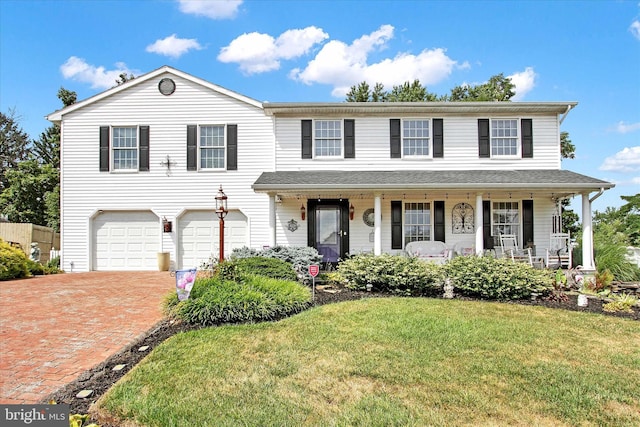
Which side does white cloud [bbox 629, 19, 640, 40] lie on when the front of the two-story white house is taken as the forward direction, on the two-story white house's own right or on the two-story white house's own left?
on the two-story white house's own left

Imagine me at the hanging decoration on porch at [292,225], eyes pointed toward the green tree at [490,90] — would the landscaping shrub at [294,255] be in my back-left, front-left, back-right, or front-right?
back-right

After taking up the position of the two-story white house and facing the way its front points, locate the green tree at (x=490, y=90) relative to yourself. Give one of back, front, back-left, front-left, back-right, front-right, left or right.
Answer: back-left

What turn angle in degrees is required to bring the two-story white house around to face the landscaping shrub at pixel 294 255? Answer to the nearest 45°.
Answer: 0° — it already faces it

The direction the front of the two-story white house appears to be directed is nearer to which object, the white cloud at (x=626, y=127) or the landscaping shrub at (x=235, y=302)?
the landscaping shrub

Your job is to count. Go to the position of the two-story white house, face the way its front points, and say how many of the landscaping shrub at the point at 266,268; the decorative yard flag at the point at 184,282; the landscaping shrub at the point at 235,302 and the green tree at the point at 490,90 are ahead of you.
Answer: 3

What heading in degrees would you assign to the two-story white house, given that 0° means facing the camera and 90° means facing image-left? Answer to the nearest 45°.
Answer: approximately 0°

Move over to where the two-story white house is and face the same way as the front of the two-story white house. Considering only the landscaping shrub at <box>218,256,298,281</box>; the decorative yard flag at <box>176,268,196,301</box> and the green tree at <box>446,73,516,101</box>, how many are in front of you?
2

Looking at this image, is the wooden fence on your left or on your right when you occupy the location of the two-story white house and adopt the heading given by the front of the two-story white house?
on your right

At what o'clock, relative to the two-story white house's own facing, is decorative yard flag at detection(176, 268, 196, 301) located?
The decorative yard flag is roughly at 12 o'clock from the two-story white house.

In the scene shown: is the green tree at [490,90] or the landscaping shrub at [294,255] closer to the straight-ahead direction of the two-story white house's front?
the landscaping shrub

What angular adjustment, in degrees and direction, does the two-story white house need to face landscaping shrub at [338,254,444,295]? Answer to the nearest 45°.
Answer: approximately 45° to its left

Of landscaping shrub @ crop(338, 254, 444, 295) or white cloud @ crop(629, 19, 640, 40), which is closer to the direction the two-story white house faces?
the landscaping shrub
